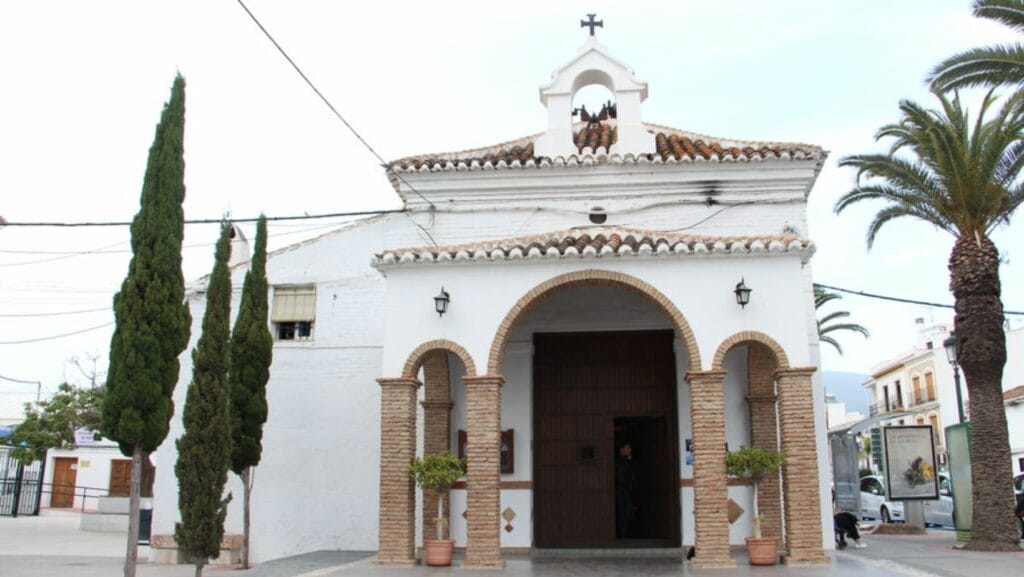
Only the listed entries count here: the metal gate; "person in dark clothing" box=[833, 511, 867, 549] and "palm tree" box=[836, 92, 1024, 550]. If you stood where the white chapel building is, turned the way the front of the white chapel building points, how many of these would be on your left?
2

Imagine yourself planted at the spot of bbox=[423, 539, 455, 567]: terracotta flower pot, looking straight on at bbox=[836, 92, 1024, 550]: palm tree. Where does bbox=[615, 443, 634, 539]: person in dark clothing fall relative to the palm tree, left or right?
left

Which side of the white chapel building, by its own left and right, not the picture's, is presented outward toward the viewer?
front

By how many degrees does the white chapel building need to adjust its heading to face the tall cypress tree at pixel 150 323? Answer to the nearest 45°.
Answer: approximately 45° to its right

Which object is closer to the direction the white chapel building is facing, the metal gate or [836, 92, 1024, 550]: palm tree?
the palm tree

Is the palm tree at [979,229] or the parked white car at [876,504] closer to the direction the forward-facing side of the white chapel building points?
the palm tree

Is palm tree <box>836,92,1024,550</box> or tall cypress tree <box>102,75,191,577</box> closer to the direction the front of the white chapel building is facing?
the tall cypress tree

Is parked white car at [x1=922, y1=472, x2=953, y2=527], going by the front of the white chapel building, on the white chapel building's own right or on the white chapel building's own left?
on the white chapel building's own left

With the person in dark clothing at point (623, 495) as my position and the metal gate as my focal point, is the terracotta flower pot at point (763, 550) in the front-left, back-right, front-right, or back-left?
back-left

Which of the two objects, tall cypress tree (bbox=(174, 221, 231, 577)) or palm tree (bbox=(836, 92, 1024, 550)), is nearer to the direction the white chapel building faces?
the tall cypress tree

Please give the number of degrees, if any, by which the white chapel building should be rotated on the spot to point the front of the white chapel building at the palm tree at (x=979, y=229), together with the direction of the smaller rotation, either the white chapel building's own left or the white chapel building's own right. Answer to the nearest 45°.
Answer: approximately 90° to the white chapel building's own left

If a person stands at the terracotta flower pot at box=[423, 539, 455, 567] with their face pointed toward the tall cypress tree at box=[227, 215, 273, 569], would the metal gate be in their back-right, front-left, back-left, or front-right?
front-right

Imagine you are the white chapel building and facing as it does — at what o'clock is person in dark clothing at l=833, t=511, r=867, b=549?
The person in dark clothing is roughly at 9 o'clock from the white chapel building.

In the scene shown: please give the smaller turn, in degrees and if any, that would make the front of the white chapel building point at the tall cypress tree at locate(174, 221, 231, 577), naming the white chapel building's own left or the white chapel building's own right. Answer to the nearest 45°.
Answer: approximately 45° to the white chapel building's own right

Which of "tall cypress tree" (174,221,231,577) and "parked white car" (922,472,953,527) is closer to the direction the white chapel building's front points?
the tall cypress tree

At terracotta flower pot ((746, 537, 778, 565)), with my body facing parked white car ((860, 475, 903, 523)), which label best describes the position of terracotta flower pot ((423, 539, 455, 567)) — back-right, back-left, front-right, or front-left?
back-left
